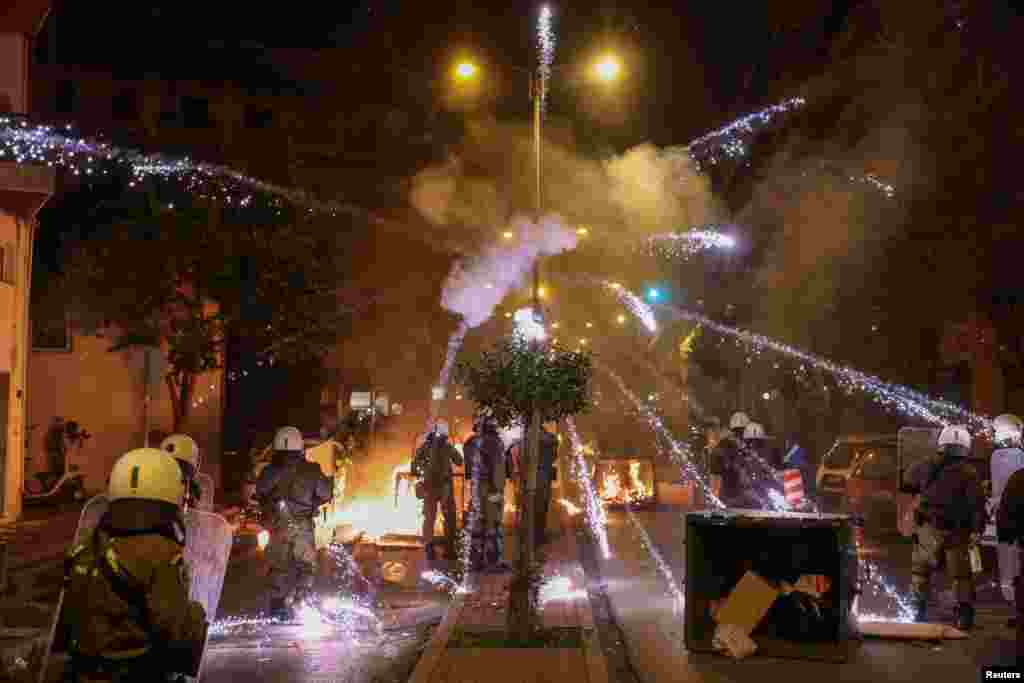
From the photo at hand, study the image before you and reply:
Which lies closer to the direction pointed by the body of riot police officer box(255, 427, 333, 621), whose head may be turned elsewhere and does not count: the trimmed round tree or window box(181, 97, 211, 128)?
the window

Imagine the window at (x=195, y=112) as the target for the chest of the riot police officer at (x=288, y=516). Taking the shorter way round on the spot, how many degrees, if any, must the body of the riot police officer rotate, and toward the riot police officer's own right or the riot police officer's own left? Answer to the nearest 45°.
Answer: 0° — they already face it

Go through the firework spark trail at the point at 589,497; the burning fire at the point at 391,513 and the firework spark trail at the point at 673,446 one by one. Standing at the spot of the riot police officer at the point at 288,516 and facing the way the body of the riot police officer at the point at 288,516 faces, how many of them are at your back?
0

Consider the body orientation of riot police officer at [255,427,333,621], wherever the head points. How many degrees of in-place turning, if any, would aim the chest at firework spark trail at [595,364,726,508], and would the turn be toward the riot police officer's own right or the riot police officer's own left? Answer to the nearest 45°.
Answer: approximately 45° to the riot police officer's own right

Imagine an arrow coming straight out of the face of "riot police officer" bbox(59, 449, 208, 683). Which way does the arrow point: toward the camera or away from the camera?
away from the camera

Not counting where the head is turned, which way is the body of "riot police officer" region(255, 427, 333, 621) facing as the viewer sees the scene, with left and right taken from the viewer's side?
facing away from the viewer

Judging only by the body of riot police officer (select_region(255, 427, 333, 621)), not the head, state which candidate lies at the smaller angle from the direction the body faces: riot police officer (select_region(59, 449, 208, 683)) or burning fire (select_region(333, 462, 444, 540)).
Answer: the burning fire

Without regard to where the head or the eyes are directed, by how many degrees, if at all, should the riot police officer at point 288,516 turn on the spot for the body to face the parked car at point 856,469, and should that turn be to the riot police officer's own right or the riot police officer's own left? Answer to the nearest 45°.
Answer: approximately 45° to the riot police officer's own right

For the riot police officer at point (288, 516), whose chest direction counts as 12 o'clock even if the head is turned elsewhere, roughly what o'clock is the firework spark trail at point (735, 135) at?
The firework spark trail is roughly at 1 o'clock from the riot police officer.

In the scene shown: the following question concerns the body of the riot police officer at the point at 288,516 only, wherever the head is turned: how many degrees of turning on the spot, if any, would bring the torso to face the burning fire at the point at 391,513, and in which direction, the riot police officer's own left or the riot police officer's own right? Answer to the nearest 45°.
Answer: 0° — they already face it

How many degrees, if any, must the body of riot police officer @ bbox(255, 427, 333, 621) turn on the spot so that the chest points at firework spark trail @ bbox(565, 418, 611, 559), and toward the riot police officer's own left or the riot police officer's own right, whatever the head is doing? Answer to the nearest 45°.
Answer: approximately 45° to the riot police officer's own right

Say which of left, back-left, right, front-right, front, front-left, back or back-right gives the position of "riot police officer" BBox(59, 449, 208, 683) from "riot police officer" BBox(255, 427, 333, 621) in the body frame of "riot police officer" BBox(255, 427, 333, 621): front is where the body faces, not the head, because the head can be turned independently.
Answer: back
